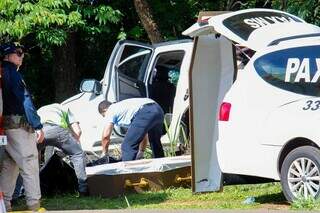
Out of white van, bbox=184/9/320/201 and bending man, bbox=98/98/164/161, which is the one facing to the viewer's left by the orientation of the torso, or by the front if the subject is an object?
the bending man

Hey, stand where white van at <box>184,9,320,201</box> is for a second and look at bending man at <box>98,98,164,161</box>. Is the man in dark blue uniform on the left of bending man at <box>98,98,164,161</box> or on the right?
left

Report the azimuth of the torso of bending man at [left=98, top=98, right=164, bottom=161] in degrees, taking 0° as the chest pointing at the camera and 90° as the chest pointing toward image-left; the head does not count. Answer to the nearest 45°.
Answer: approximately 90°

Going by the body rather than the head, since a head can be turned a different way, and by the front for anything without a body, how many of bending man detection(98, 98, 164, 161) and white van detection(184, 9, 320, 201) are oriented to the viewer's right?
1

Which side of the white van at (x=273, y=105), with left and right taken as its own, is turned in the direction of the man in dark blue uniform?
back

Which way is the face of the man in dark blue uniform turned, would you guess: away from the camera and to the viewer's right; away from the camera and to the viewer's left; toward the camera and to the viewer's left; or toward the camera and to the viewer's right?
toward the camera and to the viewer's right

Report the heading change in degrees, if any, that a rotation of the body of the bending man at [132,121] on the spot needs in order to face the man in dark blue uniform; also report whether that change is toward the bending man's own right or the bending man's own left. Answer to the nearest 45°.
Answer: approximately 45° to the bending man's own left

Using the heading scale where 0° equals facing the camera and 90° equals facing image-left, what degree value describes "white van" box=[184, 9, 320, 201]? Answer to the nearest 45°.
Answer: approximately 270°

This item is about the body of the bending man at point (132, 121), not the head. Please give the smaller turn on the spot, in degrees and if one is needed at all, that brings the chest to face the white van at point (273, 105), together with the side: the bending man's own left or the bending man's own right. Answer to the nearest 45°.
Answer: approximately 135° to the bending man's own left

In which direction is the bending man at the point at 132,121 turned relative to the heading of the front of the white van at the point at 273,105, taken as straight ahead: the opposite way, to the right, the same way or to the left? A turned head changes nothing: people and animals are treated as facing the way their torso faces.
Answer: the opposite way
